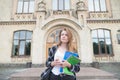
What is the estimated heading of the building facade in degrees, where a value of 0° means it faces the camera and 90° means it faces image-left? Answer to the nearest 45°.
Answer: approximately 0°
